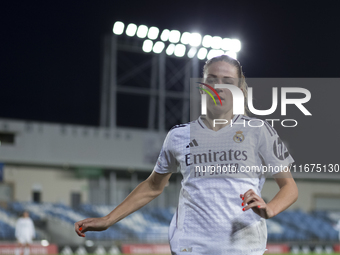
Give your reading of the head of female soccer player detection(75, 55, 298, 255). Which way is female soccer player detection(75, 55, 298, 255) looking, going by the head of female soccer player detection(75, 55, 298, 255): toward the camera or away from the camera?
toward the camera

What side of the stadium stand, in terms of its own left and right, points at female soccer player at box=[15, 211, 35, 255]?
front

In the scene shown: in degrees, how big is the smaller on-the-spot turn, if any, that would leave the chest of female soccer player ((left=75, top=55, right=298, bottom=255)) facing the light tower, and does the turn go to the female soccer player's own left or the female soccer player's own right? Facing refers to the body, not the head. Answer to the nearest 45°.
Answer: approximately 180°

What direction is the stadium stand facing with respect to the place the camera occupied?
facing the viewer

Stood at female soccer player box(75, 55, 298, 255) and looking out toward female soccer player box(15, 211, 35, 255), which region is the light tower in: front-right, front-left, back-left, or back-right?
front-right

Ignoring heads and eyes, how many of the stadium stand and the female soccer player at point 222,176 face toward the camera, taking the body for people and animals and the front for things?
2

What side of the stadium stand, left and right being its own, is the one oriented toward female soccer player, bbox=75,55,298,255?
front

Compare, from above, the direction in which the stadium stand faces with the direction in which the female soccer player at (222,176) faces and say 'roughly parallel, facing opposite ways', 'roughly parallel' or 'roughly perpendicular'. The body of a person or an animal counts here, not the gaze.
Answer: roughly parallel

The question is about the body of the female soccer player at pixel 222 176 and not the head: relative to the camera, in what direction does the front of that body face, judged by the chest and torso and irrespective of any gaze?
toward the camera

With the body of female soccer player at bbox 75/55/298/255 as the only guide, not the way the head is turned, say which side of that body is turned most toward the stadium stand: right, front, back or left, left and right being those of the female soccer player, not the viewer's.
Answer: back

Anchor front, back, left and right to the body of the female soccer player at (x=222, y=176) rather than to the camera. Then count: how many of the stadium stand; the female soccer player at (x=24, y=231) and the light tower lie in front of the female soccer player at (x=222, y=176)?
0
